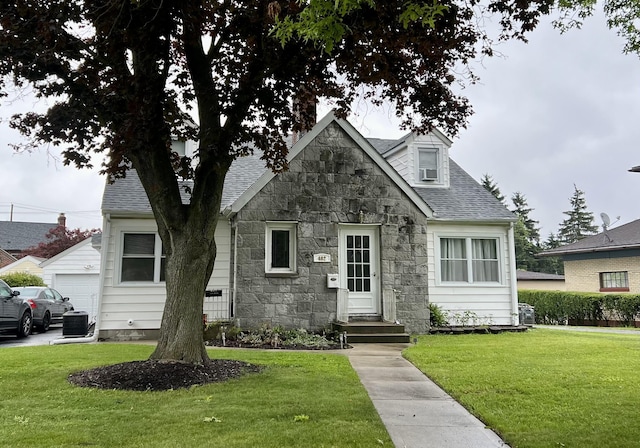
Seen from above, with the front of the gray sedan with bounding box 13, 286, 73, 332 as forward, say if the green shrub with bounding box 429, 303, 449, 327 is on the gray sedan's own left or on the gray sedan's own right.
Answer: on the gray sedan's own right

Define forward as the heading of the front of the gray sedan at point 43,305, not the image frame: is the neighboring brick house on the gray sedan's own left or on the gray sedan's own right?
on the gray sedan's own right

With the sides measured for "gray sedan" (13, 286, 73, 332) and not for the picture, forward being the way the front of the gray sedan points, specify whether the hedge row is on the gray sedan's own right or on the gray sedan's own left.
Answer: on the gray sedan's own right
